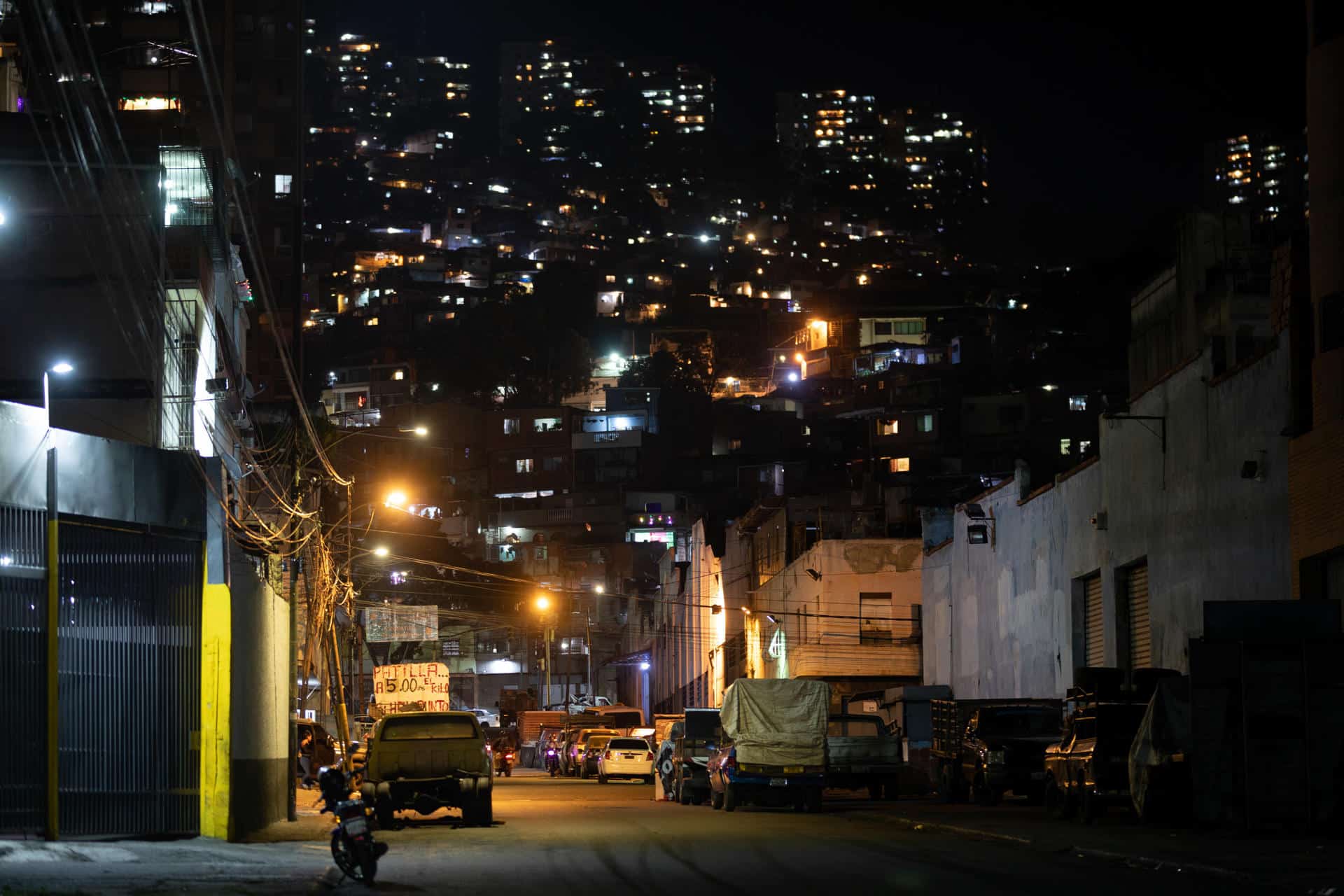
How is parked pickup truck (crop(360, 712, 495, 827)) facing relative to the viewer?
away from the camera

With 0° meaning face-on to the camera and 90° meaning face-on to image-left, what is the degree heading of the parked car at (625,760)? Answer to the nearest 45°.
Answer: approximately 180°

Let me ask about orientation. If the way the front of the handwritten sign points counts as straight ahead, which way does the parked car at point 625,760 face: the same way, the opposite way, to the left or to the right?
the opposite way

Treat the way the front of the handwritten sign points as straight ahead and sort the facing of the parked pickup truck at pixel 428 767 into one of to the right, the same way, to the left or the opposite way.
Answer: the opposite way

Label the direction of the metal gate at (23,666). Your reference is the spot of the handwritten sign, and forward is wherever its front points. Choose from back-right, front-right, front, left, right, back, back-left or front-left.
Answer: front

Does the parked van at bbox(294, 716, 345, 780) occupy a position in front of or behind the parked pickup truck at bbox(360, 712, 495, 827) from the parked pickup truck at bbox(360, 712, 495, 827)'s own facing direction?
in front

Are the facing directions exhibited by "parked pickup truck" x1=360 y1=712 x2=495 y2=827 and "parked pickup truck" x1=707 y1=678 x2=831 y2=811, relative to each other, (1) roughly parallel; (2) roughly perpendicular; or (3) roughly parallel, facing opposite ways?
roughly parallel

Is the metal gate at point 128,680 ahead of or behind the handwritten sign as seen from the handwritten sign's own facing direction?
ahead

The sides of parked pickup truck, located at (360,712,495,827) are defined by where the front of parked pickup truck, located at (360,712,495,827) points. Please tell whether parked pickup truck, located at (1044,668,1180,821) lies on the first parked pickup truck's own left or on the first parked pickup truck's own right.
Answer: on the first parked pickup truck's own right

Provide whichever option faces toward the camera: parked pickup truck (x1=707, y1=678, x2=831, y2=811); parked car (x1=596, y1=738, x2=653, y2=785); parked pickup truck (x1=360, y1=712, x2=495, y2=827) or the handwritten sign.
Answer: the handwritten sign

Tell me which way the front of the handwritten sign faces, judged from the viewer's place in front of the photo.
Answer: facing the viewer

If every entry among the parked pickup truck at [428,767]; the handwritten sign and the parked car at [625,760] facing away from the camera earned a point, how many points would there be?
2

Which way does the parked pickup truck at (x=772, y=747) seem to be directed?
away from the camera
